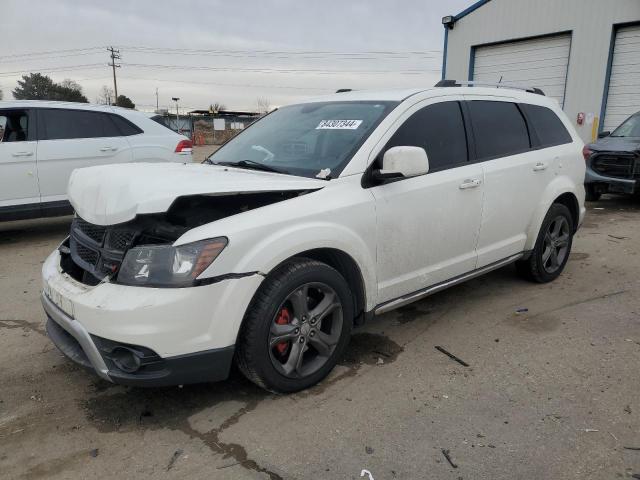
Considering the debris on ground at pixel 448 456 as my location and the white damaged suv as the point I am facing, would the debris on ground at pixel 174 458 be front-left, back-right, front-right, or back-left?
front-left

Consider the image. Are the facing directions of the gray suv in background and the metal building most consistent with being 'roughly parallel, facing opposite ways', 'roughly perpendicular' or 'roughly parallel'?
roughly parallel

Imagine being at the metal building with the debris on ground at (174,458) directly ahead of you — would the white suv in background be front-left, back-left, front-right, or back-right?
front-right

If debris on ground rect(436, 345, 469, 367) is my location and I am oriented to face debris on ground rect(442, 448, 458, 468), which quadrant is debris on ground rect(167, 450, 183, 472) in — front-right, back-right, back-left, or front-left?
front-right

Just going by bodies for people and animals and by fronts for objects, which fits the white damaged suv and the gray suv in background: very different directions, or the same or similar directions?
same or similar directions

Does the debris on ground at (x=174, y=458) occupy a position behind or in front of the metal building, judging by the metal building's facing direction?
in front

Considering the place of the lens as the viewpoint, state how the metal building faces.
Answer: facing the viewer and to the left of the viewer

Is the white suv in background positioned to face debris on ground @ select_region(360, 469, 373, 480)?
no

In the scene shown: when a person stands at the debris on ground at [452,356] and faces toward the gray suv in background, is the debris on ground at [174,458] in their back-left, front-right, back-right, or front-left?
back-left

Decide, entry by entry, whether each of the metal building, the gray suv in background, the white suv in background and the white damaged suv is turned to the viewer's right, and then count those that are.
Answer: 0

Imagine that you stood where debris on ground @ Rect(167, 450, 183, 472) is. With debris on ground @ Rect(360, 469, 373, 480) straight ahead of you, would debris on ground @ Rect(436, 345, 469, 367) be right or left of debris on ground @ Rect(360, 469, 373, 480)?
left

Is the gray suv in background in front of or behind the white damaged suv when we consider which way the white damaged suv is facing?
behind

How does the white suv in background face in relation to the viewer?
to the viewer's left

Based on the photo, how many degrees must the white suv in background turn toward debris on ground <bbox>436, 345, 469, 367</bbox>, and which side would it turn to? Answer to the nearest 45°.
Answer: approximately 135° to its left

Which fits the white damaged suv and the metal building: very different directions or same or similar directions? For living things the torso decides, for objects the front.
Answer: same or similar directions

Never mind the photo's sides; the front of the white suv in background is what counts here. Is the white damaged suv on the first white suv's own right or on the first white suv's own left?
on the first white suv's own left

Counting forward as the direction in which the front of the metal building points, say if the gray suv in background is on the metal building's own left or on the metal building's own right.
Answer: on the metal building's own left

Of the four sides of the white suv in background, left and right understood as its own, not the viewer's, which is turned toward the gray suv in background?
back

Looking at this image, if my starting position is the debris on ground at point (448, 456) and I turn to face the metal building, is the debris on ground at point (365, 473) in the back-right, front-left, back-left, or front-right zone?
back-left
